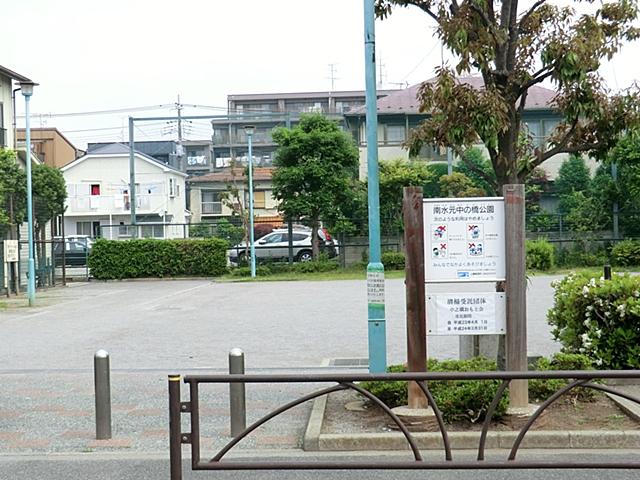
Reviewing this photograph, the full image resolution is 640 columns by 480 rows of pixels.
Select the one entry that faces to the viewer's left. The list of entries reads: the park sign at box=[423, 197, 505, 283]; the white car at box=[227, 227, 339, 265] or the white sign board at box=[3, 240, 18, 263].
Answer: the white car

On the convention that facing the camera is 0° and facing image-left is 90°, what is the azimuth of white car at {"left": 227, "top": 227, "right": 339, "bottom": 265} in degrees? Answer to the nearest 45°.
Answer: approximately 90°

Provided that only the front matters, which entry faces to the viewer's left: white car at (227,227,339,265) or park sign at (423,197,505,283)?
the white car

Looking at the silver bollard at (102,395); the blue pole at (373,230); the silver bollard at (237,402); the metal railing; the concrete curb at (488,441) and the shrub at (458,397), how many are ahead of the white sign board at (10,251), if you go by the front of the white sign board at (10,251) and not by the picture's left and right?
6

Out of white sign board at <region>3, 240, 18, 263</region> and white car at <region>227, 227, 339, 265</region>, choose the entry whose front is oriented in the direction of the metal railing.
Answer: the white sign board

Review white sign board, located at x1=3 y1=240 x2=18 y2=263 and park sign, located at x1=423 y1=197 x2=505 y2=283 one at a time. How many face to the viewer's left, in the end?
0

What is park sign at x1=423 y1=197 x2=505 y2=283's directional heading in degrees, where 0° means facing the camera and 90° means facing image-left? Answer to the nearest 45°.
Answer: approximately 0°

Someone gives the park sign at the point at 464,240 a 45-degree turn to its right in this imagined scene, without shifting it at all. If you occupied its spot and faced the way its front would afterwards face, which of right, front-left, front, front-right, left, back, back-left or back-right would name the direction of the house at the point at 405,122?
back-right

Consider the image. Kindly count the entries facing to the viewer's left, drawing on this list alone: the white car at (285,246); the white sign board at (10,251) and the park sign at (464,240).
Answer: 1

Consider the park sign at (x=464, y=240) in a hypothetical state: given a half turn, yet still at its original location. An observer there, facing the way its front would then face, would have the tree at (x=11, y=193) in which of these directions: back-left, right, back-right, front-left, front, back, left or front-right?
front-left

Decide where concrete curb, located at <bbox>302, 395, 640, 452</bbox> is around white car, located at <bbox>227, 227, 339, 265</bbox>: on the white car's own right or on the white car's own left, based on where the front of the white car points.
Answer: on the white car's own left

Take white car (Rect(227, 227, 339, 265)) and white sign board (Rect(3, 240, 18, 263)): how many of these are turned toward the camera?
1
